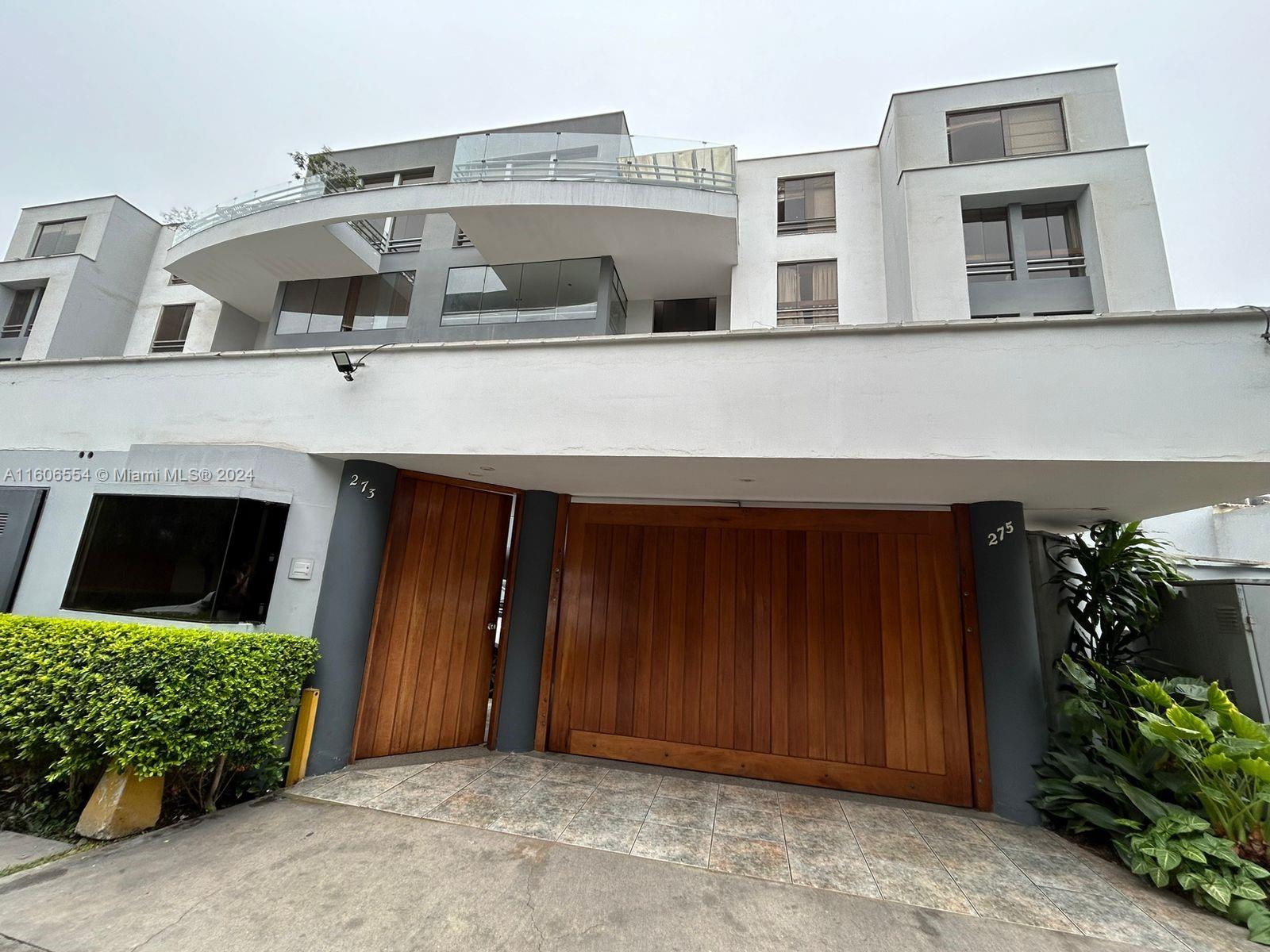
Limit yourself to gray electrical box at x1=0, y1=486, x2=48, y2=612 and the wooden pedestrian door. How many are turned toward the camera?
2

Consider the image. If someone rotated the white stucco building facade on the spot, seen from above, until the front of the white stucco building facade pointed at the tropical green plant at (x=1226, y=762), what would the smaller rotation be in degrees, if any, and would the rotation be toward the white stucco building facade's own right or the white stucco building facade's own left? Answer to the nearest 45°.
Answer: approximately 90° to the white stucco building facade's own left

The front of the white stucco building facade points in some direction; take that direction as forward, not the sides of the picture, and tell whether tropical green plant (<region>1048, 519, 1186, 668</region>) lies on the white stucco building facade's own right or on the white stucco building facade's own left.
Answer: on the white stucco building facade's own left

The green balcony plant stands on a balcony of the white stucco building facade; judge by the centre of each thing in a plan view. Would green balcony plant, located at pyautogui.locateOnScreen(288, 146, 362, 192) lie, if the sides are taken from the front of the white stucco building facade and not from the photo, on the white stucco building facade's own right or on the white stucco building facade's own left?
on the white stucco building facade's own right

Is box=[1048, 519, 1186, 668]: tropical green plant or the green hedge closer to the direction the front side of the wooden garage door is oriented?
the green hedge

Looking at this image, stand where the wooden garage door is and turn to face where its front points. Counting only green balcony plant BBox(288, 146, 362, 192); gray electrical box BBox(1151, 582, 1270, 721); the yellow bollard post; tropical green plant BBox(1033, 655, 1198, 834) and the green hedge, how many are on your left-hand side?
2

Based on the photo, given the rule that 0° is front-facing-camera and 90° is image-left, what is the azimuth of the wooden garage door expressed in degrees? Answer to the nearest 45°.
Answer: approximately 0°

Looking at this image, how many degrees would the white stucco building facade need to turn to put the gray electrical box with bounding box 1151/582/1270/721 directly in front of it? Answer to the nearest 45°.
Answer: approximately 90° to its left
